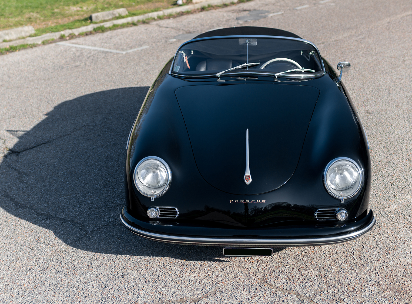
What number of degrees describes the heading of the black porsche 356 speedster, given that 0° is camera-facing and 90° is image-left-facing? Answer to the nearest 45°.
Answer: approximately 0°
